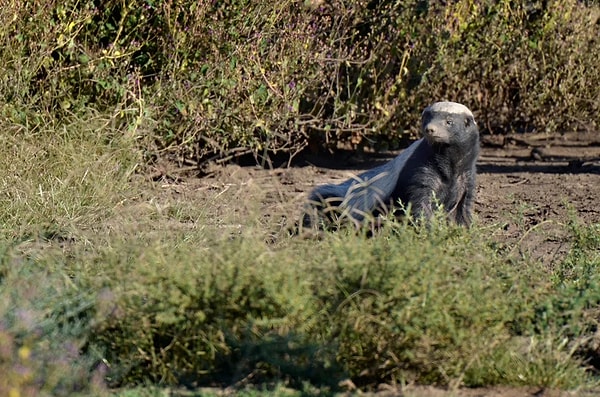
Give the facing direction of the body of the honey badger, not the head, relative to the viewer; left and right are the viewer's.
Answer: facing the viewer and to the right of the viewer
